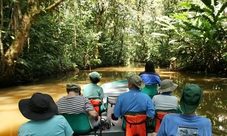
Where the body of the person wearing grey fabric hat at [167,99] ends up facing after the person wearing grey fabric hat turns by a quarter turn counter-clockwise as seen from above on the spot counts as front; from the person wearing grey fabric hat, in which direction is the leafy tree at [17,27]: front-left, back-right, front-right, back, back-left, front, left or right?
front-right

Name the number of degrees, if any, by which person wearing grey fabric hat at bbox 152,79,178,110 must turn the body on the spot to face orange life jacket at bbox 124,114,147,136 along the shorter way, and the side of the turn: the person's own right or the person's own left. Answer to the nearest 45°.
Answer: approximately 135° to the person's own left

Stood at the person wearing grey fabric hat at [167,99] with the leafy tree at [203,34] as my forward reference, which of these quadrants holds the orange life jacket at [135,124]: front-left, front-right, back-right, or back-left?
back-left

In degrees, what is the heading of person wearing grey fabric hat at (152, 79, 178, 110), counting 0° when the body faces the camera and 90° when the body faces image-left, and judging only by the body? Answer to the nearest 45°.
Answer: approximately 180°

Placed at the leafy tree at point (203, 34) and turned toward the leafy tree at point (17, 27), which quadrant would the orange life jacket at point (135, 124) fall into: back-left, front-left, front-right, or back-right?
front-left

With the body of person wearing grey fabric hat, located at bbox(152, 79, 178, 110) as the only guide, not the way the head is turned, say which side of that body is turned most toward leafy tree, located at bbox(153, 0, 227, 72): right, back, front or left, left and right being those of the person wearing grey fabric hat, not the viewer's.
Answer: front

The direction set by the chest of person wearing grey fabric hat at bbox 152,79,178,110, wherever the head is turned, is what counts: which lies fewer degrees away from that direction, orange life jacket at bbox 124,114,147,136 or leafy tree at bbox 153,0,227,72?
the leafy tree
